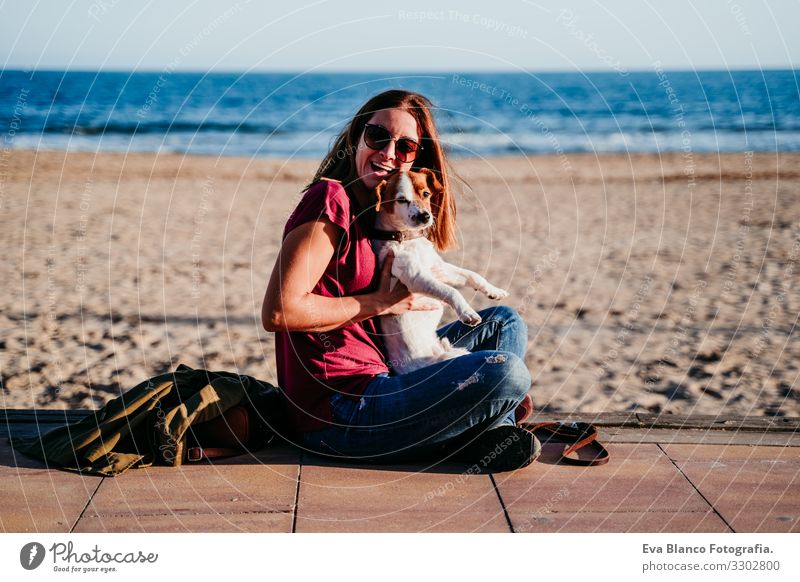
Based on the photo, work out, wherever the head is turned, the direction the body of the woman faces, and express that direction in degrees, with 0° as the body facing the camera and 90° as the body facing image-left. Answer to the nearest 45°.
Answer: approximately 270°

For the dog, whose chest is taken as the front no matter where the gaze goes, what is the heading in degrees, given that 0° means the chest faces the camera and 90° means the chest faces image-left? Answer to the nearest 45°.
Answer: approximately 315°

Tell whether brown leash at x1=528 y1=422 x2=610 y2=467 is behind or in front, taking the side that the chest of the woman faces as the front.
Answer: in front
